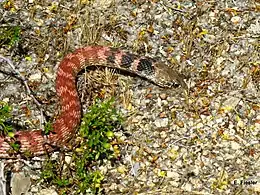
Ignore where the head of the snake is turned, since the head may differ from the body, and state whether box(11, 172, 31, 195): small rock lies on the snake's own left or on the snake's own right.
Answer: on the snake's own right

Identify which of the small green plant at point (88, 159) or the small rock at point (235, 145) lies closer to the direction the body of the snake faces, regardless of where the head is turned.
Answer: the small rock

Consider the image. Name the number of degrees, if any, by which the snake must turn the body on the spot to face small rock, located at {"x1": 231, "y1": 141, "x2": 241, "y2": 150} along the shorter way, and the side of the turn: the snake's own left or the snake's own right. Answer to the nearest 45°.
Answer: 0° — it already faces it

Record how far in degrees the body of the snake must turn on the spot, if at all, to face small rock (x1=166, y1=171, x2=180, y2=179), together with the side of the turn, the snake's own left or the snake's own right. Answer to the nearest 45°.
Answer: approximately 45° to the snake's own right

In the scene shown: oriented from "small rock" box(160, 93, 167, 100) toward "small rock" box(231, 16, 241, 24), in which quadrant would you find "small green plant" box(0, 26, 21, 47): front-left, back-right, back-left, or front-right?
back-left

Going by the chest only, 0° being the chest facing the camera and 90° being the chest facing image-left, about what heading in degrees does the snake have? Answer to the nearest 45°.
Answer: approximately 270°

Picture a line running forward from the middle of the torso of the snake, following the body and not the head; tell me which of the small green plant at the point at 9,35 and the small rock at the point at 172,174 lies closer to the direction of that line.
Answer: the small rock

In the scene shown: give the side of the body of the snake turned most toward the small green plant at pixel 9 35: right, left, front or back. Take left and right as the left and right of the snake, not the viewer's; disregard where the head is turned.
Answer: back
